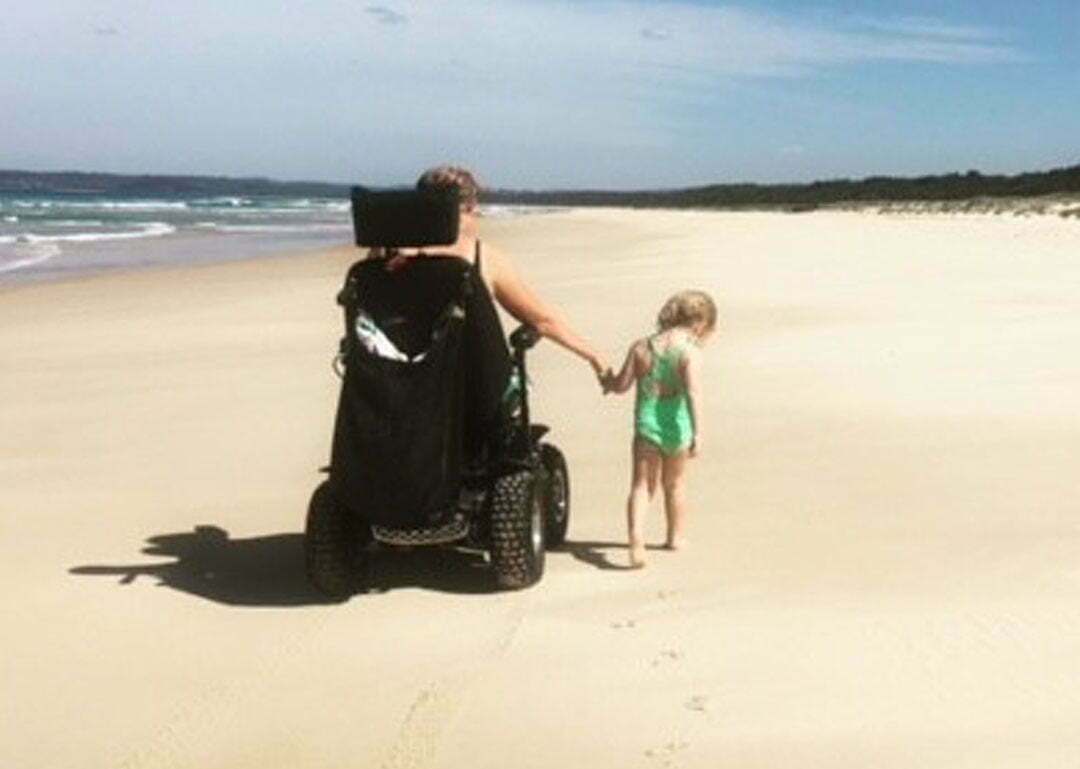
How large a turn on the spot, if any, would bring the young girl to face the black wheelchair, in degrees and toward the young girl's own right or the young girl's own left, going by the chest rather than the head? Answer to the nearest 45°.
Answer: approximately 135° to the young girl's own left

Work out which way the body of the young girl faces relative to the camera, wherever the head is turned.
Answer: away from the camera

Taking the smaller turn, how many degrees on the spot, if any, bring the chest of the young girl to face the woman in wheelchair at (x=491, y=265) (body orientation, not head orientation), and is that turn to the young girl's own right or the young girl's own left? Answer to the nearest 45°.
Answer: approximately 90° to the young girl's own left
